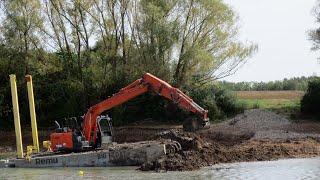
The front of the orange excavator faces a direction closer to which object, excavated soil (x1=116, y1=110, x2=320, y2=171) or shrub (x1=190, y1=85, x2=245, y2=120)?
the excavated soil

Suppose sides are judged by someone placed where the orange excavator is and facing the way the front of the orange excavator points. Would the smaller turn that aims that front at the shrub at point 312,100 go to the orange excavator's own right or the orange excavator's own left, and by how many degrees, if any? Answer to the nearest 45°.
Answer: approximately 45° to the orange excavator's own left

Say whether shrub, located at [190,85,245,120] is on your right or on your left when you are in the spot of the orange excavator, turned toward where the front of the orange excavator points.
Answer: on your left

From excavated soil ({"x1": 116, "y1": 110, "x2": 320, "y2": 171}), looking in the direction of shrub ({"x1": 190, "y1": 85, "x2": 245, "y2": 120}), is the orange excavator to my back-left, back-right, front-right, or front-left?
back-left

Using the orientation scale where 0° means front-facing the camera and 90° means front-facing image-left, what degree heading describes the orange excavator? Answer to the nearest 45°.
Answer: approximately 270°
